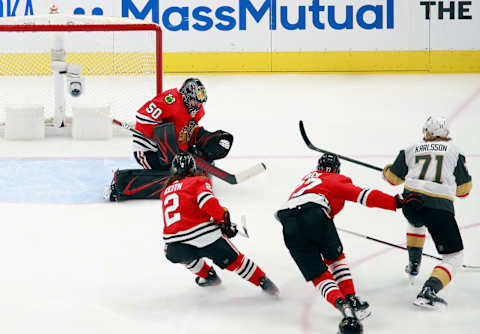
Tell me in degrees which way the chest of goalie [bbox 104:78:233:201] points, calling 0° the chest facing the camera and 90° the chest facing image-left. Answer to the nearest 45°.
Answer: approximately 315°

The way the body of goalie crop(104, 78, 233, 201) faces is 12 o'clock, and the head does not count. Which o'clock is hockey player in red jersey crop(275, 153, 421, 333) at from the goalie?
The hockey player in red jersey is roughly at 1 o'clock from the goalie.
